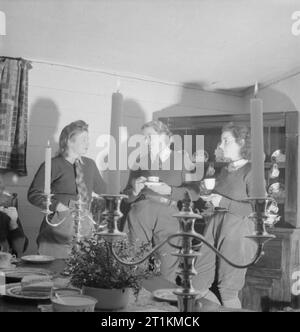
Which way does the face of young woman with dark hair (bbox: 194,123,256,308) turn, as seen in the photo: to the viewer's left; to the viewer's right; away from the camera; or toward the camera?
to the viewer's left

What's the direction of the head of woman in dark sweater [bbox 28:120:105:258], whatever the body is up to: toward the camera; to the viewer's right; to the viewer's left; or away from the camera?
to the viewer's right

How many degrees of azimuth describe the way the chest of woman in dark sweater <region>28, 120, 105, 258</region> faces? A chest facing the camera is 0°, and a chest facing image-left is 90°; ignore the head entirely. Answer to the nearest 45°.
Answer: approximately 315°

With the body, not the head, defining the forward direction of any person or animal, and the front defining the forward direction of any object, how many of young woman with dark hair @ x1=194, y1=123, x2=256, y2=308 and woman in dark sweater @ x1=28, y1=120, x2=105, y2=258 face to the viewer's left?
1

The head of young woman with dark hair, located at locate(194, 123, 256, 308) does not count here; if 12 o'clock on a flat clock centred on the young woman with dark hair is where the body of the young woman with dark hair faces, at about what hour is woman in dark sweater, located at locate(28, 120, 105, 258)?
The woman in dark sweater is roughly at 12 o'clock from the young woman with dark hair.

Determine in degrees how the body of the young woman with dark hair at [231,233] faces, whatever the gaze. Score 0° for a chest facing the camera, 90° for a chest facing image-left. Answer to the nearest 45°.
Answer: approximately 90°
